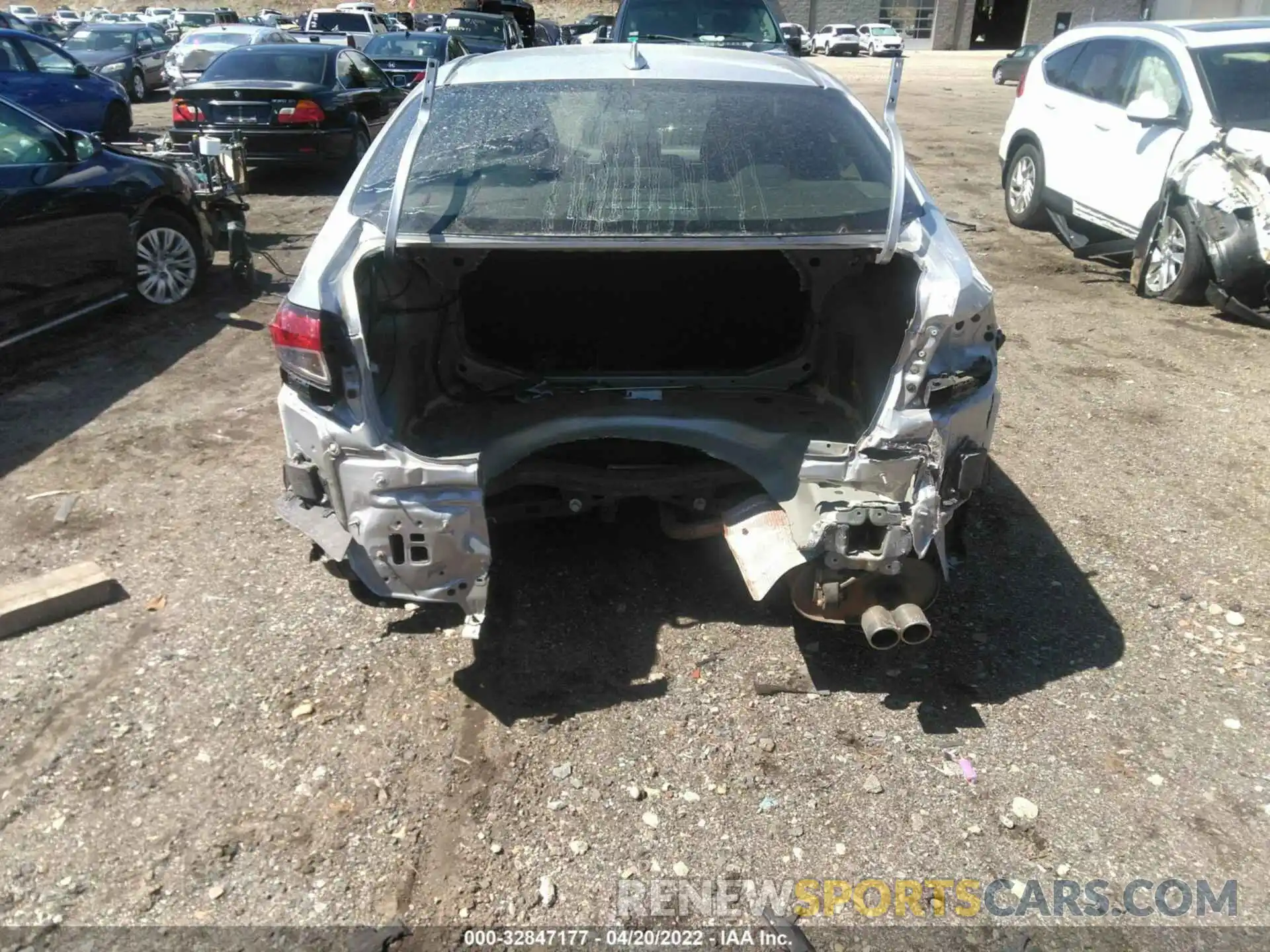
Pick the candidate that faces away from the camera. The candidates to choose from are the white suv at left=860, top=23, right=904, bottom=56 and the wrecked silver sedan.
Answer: the wrecked silver sedan

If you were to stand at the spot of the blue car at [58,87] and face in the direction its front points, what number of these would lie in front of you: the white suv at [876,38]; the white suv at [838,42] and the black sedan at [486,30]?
3

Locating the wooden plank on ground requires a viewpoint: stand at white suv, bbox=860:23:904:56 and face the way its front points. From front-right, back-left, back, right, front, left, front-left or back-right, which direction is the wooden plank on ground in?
front-right

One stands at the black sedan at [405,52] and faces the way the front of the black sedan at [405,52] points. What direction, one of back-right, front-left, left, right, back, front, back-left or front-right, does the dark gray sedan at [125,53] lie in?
left

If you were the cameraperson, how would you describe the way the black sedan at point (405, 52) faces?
facing away from the viewer and to the right of the viewer

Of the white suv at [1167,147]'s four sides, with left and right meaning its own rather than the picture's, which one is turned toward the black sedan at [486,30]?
back

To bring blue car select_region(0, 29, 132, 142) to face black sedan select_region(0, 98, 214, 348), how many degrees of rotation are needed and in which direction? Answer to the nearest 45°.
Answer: approximately 135° to its right

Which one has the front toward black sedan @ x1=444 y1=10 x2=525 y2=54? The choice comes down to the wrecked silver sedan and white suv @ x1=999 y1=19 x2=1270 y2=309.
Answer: the wrecked silver sedan

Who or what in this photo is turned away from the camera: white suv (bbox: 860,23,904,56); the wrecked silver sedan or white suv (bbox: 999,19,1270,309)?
the wrecked silver sedan
